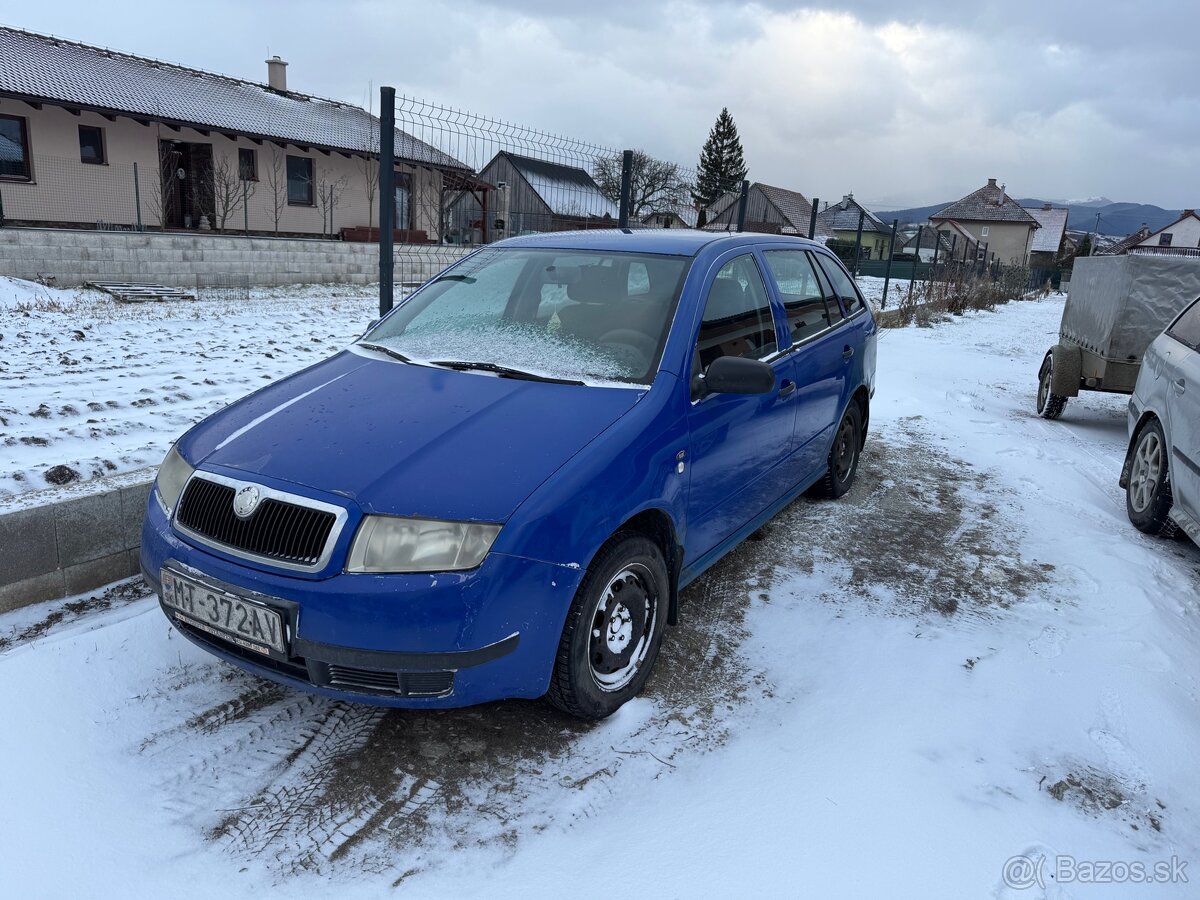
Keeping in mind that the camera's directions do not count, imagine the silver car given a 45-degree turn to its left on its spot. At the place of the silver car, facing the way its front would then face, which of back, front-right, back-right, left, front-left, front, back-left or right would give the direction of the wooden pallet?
back

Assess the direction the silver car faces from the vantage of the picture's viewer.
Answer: facing the viewer and to the right of the viewer

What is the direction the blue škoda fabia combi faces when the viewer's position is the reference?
facing the viewer and to the left of the viewer

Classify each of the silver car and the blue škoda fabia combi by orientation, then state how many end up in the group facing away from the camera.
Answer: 0

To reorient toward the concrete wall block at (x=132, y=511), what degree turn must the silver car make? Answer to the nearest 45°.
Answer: approximately 90° to its right

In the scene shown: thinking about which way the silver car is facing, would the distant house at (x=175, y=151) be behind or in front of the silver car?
behind

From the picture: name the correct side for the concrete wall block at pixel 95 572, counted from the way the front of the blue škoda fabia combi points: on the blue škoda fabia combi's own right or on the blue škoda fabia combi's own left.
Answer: on the blue škoda fabia combi's own right

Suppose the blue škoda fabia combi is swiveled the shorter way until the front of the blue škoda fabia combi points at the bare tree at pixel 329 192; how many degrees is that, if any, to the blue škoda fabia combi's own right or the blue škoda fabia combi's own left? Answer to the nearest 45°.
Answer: approximately 135° to the blue škoda fabia combi's own right

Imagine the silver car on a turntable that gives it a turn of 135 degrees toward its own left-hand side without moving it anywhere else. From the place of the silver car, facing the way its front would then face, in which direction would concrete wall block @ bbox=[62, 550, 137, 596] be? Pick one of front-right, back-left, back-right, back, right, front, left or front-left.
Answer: back-left

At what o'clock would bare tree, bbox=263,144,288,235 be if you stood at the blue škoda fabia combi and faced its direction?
The bare tree is roughly at 4 o'clock from the blue škoda fabia combi.

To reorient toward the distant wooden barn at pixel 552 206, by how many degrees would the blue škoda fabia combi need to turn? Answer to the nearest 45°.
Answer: approximately 135° to its right

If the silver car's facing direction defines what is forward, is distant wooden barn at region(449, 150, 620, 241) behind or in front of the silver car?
behind
